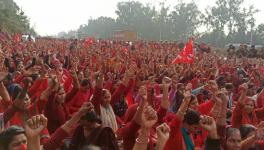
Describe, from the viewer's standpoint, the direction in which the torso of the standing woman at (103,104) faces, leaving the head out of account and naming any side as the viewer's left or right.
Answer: facing the viewer and to the right of the viewer

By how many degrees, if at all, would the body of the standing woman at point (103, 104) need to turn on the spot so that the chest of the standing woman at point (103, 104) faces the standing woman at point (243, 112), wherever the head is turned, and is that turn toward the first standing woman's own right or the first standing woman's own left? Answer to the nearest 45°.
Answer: approximately 45° to the first standing woman's own left

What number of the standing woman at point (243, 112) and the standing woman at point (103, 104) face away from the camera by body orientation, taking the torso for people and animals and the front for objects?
0

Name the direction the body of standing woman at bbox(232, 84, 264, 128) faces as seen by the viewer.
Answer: toward the camera

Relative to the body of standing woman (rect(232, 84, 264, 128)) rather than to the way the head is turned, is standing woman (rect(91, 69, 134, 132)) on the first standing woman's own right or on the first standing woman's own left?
on the first standing woman's own right
